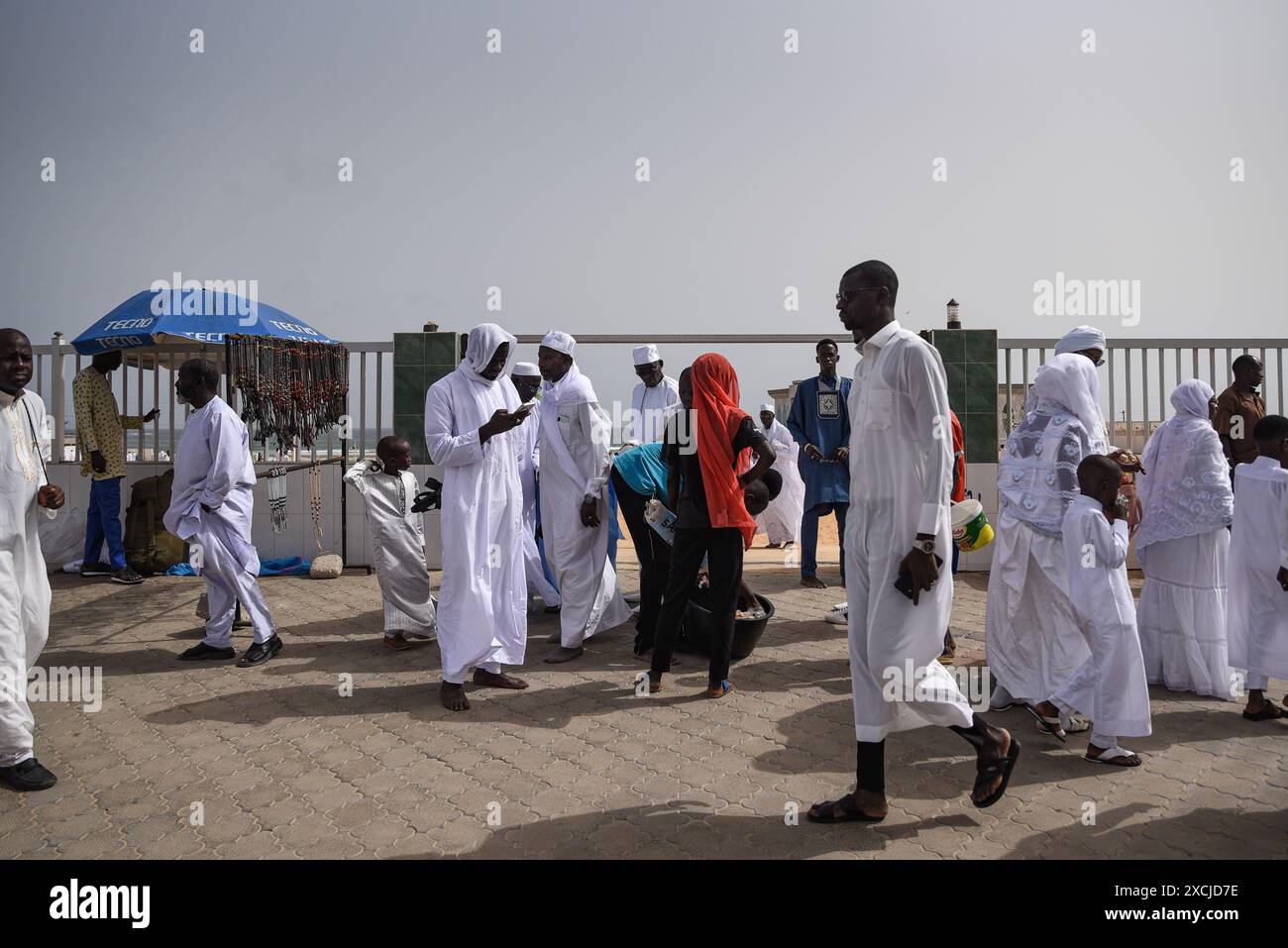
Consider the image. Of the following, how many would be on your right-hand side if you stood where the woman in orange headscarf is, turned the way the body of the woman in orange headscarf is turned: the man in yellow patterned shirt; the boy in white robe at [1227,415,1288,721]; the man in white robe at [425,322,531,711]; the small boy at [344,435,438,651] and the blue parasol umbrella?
1

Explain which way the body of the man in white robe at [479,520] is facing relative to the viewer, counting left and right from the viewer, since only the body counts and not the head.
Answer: facing the viewer and to the right of the viewer

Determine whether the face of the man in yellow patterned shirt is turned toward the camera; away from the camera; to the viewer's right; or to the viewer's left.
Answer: to the viewer's right

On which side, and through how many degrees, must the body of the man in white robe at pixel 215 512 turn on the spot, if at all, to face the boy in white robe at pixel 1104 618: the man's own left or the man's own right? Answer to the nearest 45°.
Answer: approximately 135° to the man's own left

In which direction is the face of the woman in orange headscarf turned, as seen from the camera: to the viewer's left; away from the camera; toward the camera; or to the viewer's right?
away from the camera

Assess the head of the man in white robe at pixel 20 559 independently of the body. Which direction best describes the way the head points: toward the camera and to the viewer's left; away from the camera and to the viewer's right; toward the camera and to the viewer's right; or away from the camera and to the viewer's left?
toward the camera and to the viewer's right

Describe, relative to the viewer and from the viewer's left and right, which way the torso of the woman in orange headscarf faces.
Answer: facing away from the viewer

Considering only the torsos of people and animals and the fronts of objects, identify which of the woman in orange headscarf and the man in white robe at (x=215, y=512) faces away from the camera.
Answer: the woman in orange headscarf

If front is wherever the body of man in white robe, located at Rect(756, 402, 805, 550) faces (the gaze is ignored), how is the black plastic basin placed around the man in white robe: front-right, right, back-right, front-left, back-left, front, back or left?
front-left

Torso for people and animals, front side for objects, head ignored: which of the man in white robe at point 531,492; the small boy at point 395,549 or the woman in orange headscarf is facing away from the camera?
the woman in orange headscarf

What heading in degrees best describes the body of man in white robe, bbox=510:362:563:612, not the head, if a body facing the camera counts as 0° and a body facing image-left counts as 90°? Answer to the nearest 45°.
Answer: approximately 315°

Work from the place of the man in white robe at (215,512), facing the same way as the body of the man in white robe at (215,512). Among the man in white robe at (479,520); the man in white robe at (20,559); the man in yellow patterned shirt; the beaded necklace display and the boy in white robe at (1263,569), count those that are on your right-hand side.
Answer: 2
